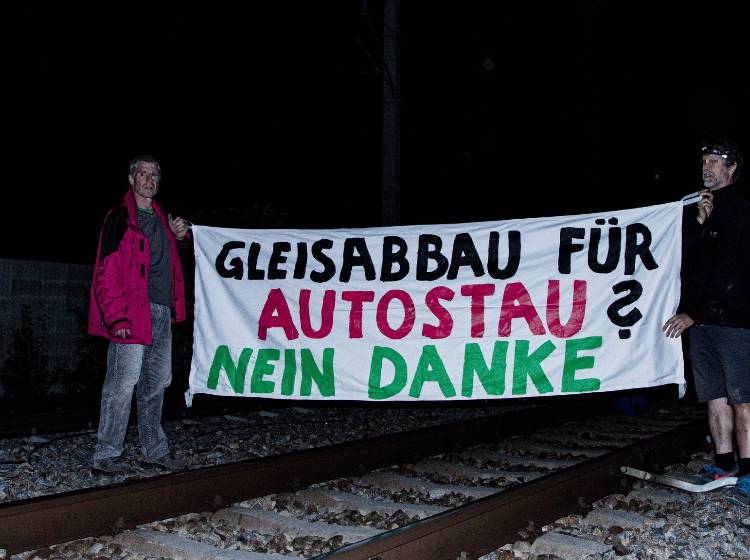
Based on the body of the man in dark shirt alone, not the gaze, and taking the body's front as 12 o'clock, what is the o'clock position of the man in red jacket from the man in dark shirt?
The man in red jacket is roughly at 1 o'clock from the man in dark shirt.

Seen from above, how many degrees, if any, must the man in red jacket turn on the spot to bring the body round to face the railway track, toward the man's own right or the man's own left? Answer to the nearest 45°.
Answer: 0° — they already face it

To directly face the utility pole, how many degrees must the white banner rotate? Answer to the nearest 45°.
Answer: approximately 180°

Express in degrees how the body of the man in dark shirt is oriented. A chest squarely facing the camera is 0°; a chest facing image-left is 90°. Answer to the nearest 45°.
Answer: approximately 45°

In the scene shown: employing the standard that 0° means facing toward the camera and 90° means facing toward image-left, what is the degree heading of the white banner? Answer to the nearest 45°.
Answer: approximately 0°

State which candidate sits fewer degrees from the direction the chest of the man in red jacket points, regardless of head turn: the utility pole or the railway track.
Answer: the railway track

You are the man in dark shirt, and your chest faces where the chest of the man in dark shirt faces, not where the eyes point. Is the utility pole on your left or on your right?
on your right
